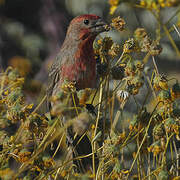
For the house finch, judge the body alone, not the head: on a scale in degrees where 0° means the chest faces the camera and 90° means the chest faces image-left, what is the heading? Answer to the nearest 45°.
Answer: approximately 270°
